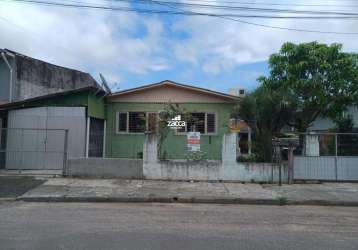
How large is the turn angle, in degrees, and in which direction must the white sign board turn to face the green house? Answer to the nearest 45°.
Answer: approximately 180°

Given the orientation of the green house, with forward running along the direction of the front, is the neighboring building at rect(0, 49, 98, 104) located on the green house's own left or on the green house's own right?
on the green house's own right

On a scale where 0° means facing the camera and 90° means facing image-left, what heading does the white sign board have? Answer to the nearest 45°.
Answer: approximately 0°

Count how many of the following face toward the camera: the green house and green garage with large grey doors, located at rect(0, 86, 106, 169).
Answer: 2

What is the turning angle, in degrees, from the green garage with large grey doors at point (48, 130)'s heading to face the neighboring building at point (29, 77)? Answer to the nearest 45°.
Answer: approximately 180°

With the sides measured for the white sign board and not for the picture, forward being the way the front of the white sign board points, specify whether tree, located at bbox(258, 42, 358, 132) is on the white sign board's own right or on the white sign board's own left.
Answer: on the white sign board's own left

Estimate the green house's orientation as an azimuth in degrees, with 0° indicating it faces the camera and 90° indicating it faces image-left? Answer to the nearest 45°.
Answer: approximately 0°

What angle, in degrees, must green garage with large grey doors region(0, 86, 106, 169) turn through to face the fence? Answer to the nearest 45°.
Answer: approximately 45° to its left

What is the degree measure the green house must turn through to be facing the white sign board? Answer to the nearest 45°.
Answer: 0° — it already faces it

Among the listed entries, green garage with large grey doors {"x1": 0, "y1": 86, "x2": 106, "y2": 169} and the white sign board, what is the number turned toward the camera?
2
